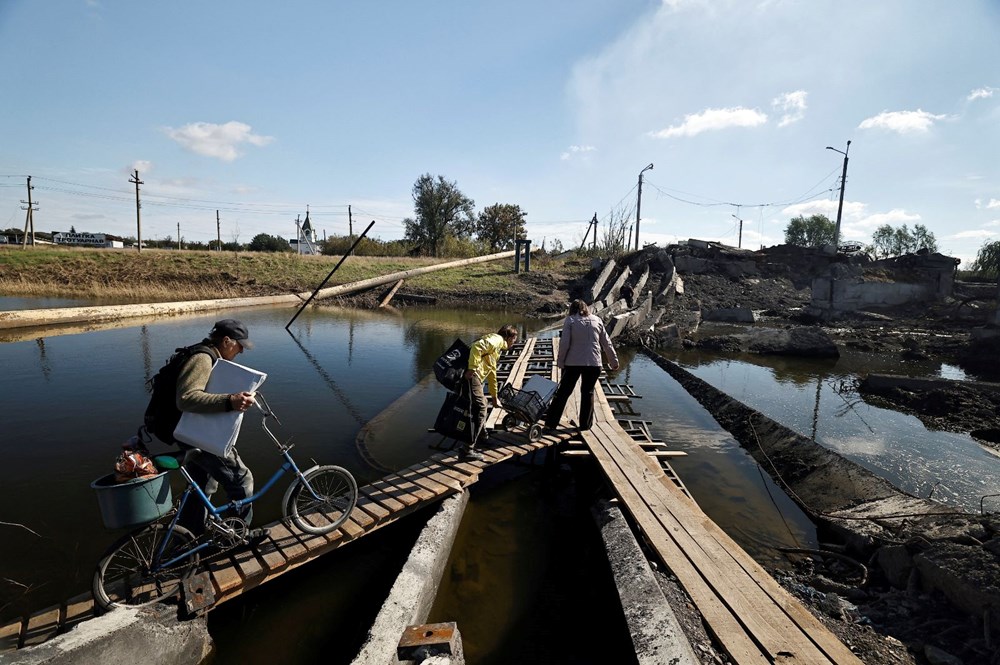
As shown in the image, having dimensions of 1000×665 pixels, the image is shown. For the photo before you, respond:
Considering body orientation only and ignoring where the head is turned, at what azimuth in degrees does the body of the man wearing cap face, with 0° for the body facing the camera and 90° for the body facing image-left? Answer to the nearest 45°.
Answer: approximately 270°

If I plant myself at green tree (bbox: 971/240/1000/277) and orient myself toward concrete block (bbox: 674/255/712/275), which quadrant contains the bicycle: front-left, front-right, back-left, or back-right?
front-left

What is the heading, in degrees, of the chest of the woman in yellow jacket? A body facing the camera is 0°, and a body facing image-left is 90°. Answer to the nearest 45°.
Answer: approximately 270°

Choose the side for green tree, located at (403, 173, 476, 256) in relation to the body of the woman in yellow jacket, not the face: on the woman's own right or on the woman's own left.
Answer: on the woman's own left

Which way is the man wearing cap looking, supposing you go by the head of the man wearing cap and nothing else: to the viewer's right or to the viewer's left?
to the viewer's right
